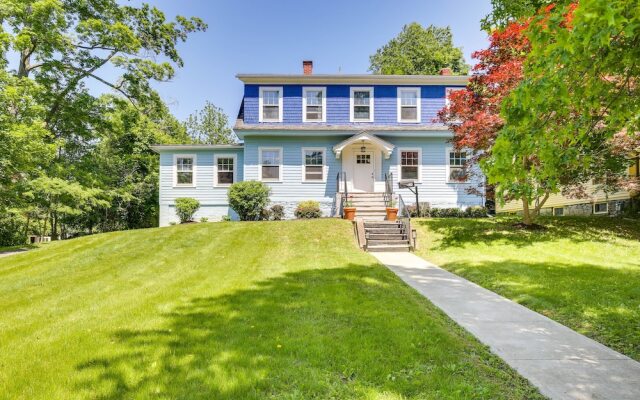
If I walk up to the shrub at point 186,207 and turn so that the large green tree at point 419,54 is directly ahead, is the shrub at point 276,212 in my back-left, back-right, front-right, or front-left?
front-right

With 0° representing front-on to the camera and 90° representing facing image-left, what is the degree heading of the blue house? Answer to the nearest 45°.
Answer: approximately 0°

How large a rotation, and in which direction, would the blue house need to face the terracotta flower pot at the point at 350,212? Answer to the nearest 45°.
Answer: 0° — it already faces it

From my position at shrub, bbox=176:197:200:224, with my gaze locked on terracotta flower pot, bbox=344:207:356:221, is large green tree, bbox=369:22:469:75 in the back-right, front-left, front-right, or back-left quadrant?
front-left

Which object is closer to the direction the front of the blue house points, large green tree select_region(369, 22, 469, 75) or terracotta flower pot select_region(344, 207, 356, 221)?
the terracotta flower pot

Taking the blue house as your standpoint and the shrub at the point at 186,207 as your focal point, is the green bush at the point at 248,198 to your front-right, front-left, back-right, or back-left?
front-left

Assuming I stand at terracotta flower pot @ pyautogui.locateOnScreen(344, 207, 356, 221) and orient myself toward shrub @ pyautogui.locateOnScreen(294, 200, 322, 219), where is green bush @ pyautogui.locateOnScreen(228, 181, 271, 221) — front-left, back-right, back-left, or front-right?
front-left

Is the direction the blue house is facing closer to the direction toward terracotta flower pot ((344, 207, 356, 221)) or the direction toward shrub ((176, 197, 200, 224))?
the terracotta flower pot

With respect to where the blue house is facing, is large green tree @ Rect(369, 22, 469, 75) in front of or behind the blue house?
behind

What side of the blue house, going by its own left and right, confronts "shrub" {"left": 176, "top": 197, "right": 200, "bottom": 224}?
right

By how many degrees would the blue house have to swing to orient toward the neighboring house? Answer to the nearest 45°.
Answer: approximately 90° to its left
